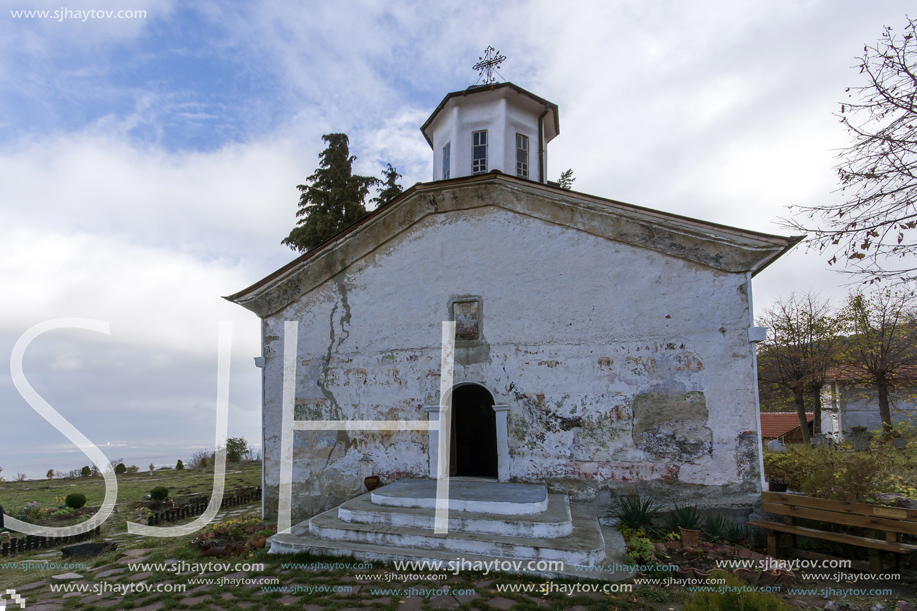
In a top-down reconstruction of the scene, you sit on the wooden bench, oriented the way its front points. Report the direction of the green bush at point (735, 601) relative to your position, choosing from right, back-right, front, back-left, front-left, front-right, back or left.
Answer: front-left

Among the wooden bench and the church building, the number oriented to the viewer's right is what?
0

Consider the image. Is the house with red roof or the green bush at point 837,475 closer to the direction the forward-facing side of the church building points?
the green bush

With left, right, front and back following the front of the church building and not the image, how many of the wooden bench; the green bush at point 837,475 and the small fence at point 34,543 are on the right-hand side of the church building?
1

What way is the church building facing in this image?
toward the camera

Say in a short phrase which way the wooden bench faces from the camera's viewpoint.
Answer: facing the viewer and to the left of the viewer

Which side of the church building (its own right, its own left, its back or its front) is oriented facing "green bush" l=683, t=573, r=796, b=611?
front

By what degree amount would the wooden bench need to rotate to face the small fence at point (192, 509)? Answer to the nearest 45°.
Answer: approximately 45° to its right
